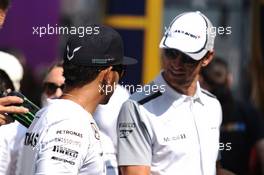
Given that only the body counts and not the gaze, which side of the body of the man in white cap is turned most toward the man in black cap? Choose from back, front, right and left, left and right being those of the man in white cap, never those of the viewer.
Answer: right

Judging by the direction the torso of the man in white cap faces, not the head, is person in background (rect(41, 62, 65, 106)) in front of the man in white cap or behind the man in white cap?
behind
